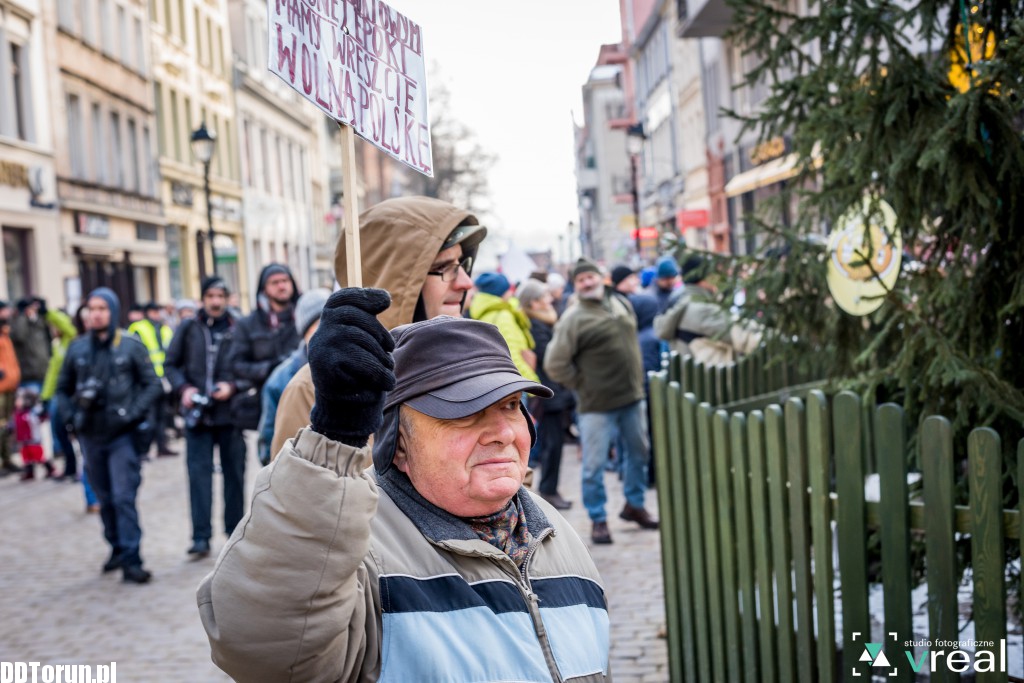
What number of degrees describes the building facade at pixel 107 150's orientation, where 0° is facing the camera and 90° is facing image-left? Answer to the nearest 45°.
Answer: approximately 315°

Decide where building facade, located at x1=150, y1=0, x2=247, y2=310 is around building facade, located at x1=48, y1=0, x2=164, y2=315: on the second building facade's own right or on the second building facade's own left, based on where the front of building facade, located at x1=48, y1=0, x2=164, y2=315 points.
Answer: on the second building facade's own left

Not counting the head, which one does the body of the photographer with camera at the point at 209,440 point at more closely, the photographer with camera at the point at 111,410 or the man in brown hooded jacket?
the man in brown hooded jacket

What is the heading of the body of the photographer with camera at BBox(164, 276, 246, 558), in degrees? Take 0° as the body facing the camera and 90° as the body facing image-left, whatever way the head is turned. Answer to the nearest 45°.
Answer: approximately 0°

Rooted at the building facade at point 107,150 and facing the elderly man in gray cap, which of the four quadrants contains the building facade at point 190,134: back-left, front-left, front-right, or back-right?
back-left

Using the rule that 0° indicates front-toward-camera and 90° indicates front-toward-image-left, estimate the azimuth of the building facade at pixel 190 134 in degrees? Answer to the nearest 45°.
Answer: approximately 315°

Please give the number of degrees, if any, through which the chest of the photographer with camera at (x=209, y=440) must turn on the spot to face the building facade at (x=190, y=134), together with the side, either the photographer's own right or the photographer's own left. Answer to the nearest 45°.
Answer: approximately 180°

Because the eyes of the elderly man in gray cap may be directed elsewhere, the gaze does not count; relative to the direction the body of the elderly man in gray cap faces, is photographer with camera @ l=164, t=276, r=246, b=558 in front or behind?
behind

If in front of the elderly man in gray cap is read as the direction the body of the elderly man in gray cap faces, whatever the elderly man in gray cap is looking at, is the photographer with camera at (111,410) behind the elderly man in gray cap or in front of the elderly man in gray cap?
behind

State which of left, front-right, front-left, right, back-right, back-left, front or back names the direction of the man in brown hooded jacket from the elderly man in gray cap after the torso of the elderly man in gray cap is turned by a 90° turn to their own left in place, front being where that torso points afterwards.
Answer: front-left
